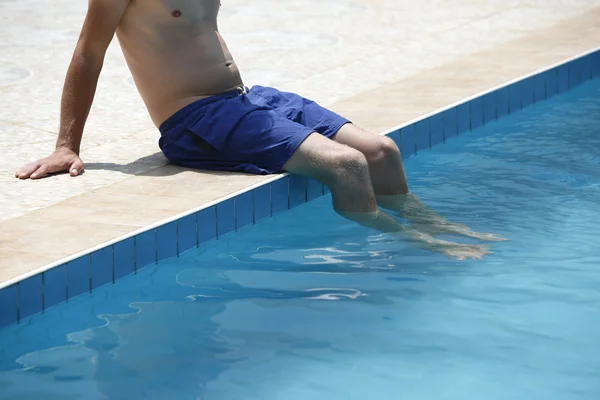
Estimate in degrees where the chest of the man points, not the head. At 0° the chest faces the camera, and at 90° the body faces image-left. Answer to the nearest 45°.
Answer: approximately 315°
